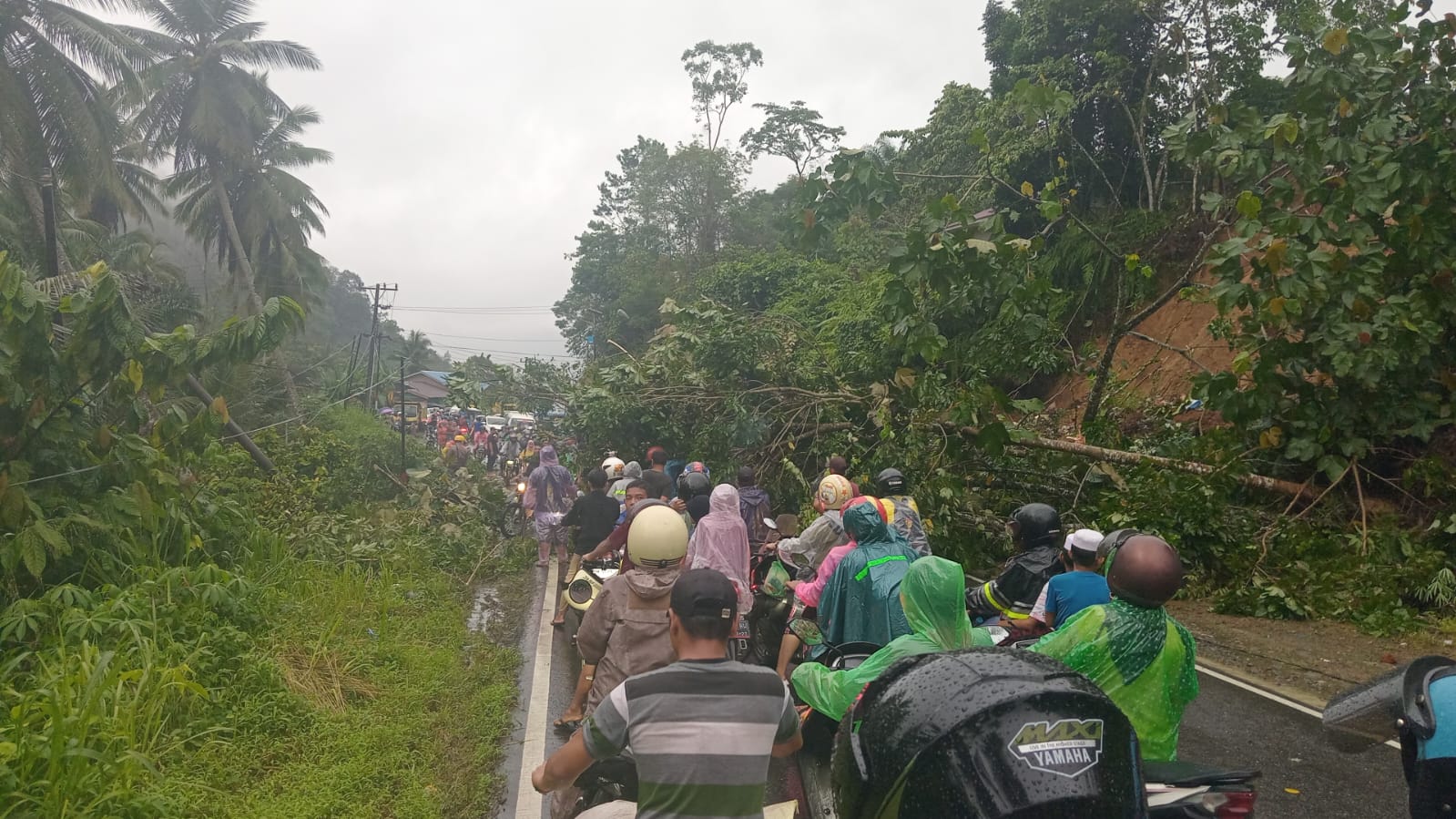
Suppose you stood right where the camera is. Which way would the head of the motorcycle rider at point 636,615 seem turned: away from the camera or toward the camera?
away from the camera

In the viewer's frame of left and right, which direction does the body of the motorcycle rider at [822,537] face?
facing away from the viewer and to the left of the viewer

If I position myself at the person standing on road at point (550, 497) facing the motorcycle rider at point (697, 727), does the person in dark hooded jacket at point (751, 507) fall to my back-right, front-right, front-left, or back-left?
front-left

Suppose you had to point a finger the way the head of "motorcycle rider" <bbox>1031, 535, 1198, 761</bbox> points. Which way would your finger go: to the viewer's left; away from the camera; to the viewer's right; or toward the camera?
away from the camera

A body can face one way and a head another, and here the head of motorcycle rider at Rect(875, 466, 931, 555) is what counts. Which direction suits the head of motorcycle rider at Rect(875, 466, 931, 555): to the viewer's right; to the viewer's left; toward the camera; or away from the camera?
away from the camera

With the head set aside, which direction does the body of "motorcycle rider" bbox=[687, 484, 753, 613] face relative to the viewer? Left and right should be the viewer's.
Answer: facing away from the viewer

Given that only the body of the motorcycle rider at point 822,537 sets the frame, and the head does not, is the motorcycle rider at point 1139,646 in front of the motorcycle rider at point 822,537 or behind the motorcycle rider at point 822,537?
behind
